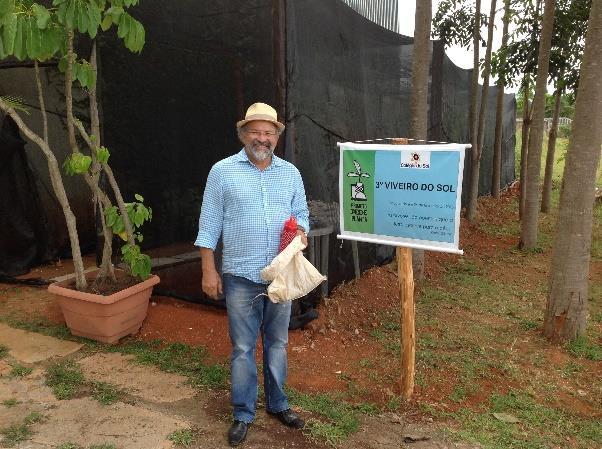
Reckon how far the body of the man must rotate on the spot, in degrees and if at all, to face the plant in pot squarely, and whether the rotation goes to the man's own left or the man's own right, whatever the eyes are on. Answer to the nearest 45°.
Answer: approximately 135° to the man's own right

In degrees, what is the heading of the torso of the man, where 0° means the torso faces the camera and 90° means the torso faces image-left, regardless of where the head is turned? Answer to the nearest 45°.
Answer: approximately 0°

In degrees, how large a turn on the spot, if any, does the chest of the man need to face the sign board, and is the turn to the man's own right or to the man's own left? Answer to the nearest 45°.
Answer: approximately 90° to the man's own left

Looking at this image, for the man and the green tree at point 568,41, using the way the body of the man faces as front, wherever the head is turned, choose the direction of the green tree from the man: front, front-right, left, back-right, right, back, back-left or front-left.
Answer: back-left

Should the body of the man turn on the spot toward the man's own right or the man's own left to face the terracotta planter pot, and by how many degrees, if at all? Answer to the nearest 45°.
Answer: approximately 135° to the man's own right
